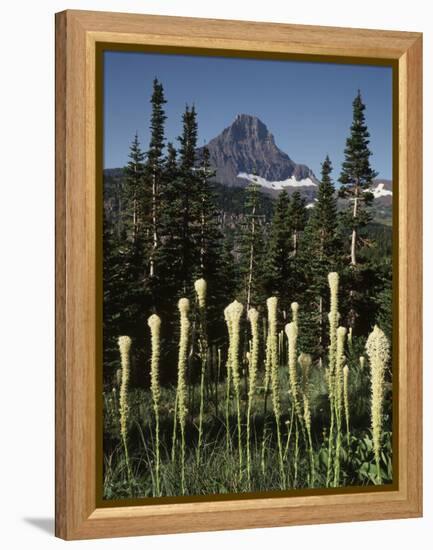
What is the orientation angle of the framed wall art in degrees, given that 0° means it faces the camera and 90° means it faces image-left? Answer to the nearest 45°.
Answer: approximately 315°
